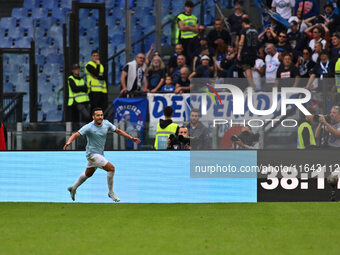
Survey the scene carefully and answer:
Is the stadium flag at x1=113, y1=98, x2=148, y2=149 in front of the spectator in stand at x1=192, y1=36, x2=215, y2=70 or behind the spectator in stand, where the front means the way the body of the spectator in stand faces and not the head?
in front

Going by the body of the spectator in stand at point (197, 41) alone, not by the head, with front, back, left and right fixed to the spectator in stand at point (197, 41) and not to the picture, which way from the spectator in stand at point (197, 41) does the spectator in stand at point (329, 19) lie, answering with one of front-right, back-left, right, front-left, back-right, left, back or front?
back-left

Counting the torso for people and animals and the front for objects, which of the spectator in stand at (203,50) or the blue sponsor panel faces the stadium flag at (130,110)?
the spectator in stand

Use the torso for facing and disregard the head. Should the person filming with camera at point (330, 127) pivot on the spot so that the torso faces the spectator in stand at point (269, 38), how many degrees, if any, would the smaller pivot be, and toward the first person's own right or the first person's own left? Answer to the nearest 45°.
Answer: approximately 135° to the first person's own right

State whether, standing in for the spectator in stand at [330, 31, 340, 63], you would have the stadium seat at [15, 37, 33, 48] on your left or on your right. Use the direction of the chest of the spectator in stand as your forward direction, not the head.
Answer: on your right

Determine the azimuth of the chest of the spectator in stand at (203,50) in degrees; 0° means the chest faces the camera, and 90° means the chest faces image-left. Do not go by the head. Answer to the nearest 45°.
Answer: approximately 45°

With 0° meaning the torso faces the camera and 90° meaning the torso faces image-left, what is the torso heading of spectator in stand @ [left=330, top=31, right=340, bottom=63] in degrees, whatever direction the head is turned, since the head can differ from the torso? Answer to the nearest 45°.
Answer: approximately 45°

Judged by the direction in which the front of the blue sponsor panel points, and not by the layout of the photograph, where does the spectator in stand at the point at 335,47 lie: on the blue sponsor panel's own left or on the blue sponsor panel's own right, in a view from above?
on the blue sponsor panel's own left

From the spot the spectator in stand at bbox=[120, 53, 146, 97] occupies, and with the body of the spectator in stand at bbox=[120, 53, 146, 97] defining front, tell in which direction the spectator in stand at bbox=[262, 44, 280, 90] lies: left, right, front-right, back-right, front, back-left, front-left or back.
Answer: front-left
